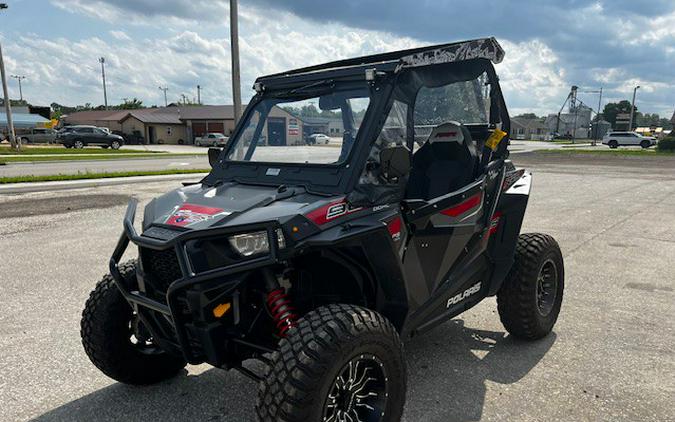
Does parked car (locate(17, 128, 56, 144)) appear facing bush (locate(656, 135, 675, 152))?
no

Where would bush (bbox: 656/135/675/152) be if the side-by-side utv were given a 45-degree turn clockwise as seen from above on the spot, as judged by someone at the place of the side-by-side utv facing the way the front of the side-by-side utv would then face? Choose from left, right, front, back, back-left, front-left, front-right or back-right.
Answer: back-right

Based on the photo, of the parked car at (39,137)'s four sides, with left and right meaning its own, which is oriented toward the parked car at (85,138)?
front

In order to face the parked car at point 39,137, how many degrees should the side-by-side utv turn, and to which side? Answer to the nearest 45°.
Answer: approximately 90° to its right

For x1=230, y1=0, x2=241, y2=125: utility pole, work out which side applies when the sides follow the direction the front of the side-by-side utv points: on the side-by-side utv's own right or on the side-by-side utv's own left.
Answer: on the side-by-side utv's own right

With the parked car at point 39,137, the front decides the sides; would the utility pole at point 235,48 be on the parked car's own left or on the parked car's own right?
on the parked car's own left

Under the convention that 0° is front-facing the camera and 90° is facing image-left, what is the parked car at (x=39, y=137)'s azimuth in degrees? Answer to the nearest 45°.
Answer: approximately 90°

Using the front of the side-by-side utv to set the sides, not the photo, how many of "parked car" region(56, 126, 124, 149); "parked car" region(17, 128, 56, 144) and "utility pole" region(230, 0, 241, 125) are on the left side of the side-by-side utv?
0

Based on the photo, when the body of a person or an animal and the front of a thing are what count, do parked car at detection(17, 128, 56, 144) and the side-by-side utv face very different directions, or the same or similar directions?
same or similar directions

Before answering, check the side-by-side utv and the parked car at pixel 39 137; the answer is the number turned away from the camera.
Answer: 0

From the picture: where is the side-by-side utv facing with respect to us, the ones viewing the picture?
facing the viewer and to the left of the viewer

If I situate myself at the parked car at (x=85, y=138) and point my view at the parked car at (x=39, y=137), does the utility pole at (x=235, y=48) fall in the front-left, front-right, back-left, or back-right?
back-left
